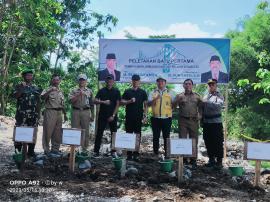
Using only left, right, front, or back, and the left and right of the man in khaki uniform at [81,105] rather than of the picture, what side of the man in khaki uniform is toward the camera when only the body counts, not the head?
front

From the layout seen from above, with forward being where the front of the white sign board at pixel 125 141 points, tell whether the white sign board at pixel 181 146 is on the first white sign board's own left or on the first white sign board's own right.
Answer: on the first white sign board's own left

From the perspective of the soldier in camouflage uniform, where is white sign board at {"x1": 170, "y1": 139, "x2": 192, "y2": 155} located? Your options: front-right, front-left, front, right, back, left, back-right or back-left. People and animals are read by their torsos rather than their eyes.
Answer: front-left

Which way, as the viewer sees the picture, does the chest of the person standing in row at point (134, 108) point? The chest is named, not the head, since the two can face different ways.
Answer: toward the camera

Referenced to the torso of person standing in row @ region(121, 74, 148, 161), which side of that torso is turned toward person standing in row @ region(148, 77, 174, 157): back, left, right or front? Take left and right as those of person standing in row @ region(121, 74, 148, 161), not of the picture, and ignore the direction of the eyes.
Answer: left

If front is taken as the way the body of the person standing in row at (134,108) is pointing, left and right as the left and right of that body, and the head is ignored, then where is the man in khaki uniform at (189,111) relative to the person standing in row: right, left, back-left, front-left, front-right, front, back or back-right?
left

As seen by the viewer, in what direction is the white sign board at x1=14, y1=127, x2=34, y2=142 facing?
toward the camera

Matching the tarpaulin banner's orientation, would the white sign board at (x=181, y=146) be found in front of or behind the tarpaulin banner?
in front

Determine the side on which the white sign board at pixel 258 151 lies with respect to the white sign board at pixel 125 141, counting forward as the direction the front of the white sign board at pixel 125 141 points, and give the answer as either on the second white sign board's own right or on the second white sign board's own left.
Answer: on the second white sign board's own left
